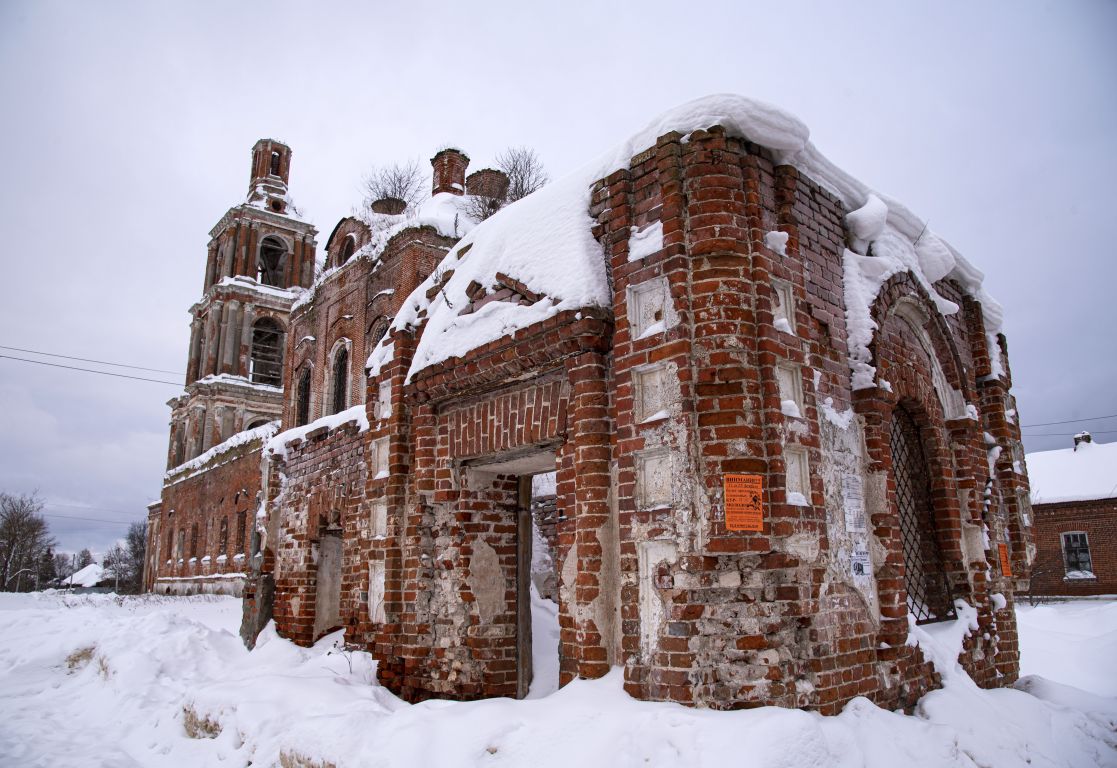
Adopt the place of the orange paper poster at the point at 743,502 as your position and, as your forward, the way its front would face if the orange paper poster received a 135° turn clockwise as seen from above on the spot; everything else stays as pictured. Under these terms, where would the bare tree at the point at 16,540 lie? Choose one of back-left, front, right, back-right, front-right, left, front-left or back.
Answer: front

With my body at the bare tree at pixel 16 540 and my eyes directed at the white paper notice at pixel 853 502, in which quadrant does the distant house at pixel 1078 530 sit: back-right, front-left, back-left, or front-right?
front-left

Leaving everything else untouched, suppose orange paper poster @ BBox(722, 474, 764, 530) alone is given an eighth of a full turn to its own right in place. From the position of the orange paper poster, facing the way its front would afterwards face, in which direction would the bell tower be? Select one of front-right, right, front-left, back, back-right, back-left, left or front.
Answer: right

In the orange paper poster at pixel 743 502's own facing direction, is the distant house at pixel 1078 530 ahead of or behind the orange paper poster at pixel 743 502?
behind

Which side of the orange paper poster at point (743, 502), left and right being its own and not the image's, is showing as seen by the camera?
front

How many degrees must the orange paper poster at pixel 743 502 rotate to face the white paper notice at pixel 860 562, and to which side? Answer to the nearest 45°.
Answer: approximately 135° to its left
